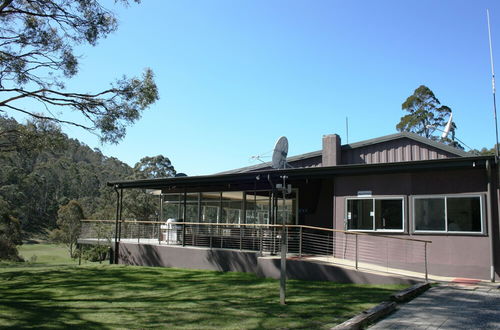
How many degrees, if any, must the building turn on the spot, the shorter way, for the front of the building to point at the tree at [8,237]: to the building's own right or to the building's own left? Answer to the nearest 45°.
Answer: approximately 90° to the building's own right

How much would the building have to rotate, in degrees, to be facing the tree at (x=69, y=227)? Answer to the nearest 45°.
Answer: approximately 90° to its right

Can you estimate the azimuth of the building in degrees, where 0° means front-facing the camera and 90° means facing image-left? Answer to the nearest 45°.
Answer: approximately 45°
